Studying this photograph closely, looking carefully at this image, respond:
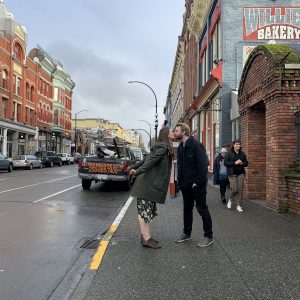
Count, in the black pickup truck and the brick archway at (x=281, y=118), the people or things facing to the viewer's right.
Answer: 0

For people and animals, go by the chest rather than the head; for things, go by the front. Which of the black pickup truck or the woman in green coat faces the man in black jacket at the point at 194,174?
the woman in green coat

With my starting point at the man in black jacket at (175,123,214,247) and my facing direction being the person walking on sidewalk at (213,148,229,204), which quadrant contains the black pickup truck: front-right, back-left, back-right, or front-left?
front-left

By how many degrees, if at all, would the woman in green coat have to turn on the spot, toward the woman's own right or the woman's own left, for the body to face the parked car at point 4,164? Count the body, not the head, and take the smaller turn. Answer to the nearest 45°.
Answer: approximately 135° to the woman's own left

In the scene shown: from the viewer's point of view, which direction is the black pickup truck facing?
away from the camera

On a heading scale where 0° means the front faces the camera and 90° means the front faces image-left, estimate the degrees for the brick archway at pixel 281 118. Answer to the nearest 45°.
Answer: approximately 45°

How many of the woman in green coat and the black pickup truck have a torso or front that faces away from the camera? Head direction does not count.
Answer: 1

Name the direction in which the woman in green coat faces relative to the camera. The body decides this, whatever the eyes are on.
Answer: to the viewer's right

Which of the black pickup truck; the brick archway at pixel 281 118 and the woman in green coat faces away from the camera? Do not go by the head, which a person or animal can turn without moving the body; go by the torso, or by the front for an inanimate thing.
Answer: the black pickup truck

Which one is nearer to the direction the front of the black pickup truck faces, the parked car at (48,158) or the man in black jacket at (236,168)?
the parked car

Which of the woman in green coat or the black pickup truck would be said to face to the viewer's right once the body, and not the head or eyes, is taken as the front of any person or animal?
the woman in green coat
